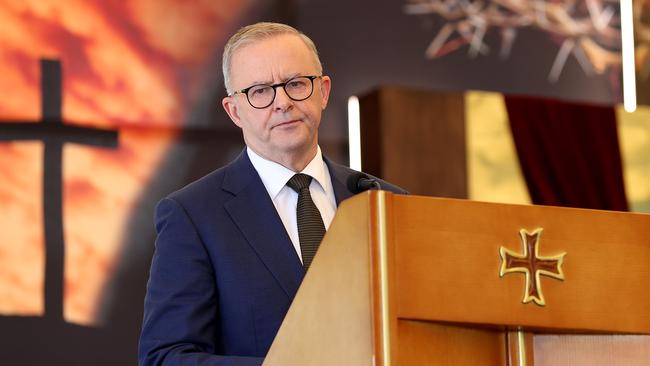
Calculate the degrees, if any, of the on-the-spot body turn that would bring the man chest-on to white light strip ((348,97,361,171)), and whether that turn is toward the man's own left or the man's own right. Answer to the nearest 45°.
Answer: approximately 135° to the man's own left

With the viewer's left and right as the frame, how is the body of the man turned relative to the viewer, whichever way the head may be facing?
facing the viewer and to the right of the viewer

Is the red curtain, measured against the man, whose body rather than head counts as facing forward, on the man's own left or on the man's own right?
on the man's own left

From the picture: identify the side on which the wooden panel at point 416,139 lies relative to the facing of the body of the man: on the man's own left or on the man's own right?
on the man's own left

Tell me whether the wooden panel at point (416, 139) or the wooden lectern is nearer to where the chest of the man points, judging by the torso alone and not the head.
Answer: the wooden lectern
